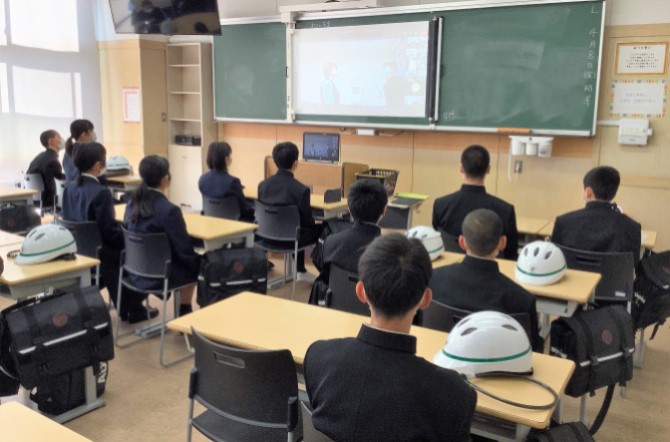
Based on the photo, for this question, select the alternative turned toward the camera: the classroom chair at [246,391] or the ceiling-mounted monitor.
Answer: the ceiling-mounted monitor

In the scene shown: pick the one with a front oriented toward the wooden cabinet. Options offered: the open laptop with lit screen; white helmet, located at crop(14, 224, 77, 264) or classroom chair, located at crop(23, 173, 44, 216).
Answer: the classroom chair

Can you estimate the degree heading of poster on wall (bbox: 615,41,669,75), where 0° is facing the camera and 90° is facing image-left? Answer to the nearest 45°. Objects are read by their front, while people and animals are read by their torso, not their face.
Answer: approximately 0°

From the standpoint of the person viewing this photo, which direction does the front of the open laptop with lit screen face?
facing the viewer

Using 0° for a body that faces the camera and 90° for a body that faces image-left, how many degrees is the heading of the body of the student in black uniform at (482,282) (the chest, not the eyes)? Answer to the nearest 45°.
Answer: approximately 180°

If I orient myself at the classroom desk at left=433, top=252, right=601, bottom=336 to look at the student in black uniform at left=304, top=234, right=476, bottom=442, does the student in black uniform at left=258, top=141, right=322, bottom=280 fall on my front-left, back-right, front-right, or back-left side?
back-right

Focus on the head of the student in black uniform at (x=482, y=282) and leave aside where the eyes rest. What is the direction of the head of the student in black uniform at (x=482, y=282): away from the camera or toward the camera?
away from the camera

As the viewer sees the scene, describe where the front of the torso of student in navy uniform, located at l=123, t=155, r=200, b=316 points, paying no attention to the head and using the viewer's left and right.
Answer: facing away from the viewer and to the right of the viewer

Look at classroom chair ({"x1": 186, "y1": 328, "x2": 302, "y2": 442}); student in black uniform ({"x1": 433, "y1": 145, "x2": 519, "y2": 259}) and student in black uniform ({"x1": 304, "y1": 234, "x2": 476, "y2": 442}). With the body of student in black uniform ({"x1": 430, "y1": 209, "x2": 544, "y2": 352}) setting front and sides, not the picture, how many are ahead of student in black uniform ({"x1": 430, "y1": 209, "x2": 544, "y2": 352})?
1

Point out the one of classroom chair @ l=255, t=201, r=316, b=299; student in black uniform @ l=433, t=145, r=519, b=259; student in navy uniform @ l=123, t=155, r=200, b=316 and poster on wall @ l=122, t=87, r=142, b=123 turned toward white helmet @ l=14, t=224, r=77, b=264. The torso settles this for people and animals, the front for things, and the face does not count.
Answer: the poster on wall

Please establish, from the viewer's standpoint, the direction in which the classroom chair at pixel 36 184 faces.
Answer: facing away from the viewer and to the right of the viewer

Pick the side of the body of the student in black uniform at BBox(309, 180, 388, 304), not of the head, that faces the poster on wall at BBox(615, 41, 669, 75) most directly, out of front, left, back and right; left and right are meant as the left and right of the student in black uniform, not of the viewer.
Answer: front

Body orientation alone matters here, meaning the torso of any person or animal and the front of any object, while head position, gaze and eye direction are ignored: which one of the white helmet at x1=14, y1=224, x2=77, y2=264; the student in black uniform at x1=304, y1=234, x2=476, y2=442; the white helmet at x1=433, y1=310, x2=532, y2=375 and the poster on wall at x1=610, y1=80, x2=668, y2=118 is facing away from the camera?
the student in black uniform

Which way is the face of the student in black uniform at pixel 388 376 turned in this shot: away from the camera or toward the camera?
away from the camera

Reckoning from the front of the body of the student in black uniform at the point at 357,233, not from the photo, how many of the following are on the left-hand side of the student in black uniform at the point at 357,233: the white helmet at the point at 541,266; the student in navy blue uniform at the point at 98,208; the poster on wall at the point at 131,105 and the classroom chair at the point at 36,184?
3

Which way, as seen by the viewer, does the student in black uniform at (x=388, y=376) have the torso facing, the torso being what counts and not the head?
away from the camera
